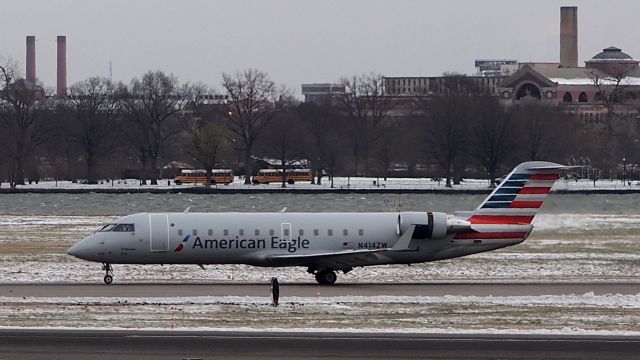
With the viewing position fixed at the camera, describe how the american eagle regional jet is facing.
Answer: facing to the left of the viewer
